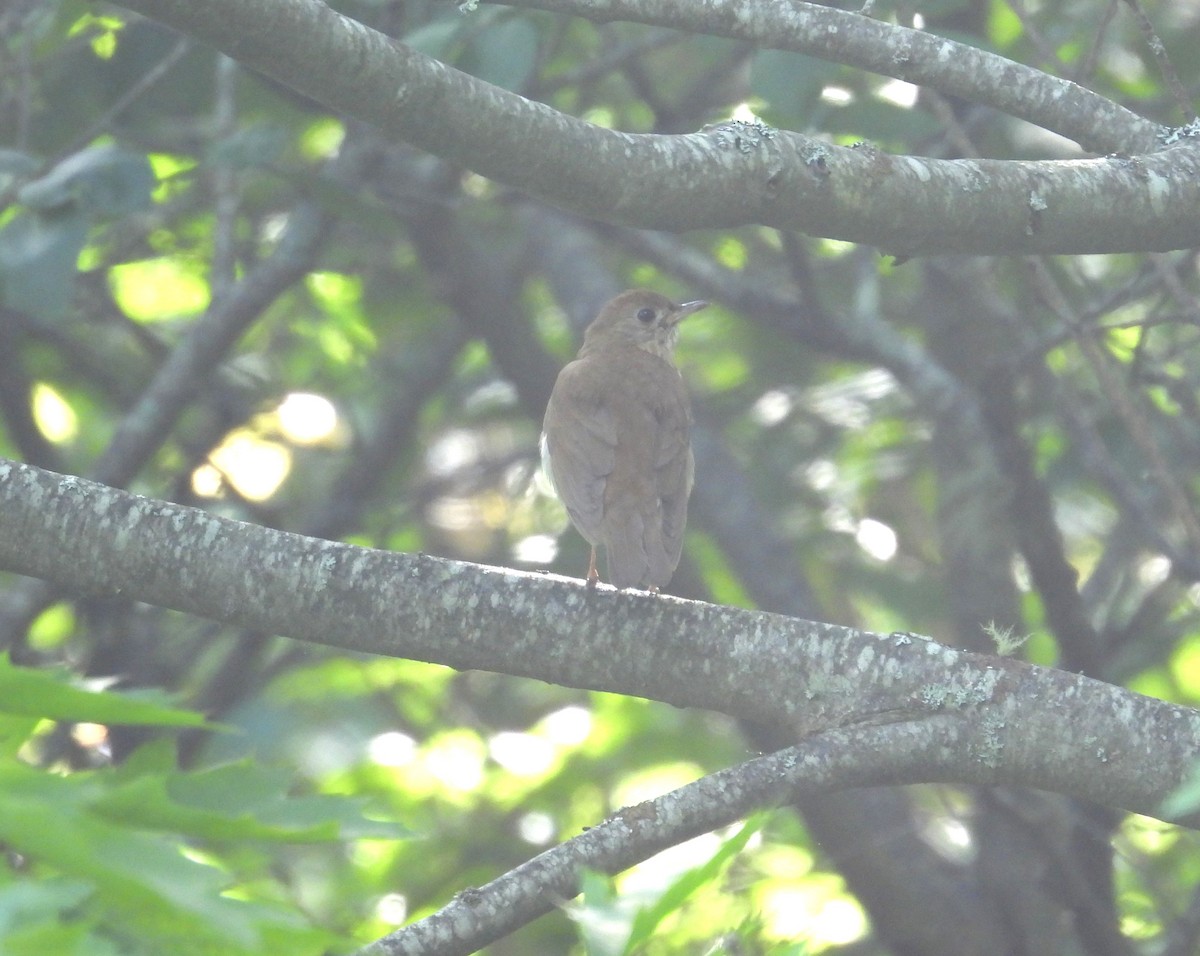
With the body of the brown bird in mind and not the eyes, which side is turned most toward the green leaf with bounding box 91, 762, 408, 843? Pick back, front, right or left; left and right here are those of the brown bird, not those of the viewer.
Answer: back

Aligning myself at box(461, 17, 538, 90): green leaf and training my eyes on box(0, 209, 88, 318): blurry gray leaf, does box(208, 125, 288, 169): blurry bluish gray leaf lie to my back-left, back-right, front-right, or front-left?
front-right

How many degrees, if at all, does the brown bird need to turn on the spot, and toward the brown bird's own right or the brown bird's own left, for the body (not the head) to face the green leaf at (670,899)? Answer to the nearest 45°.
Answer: approximately 180°

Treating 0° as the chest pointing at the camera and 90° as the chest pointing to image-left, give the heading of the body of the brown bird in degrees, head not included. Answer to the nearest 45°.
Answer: approximately 180°
